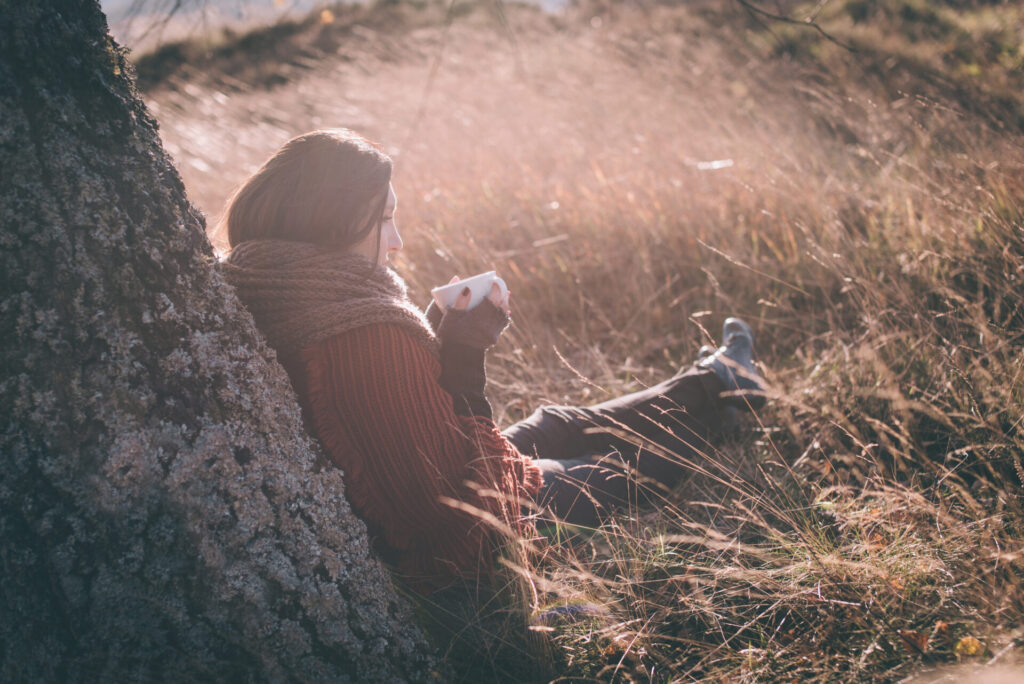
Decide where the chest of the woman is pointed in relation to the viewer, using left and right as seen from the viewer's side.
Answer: facing away from the viewer and to the right of the viewer

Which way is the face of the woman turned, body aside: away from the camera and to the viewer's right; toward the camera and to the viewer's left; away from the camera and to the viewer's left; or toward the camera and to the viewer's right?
away from the camera and to the viewer's right
